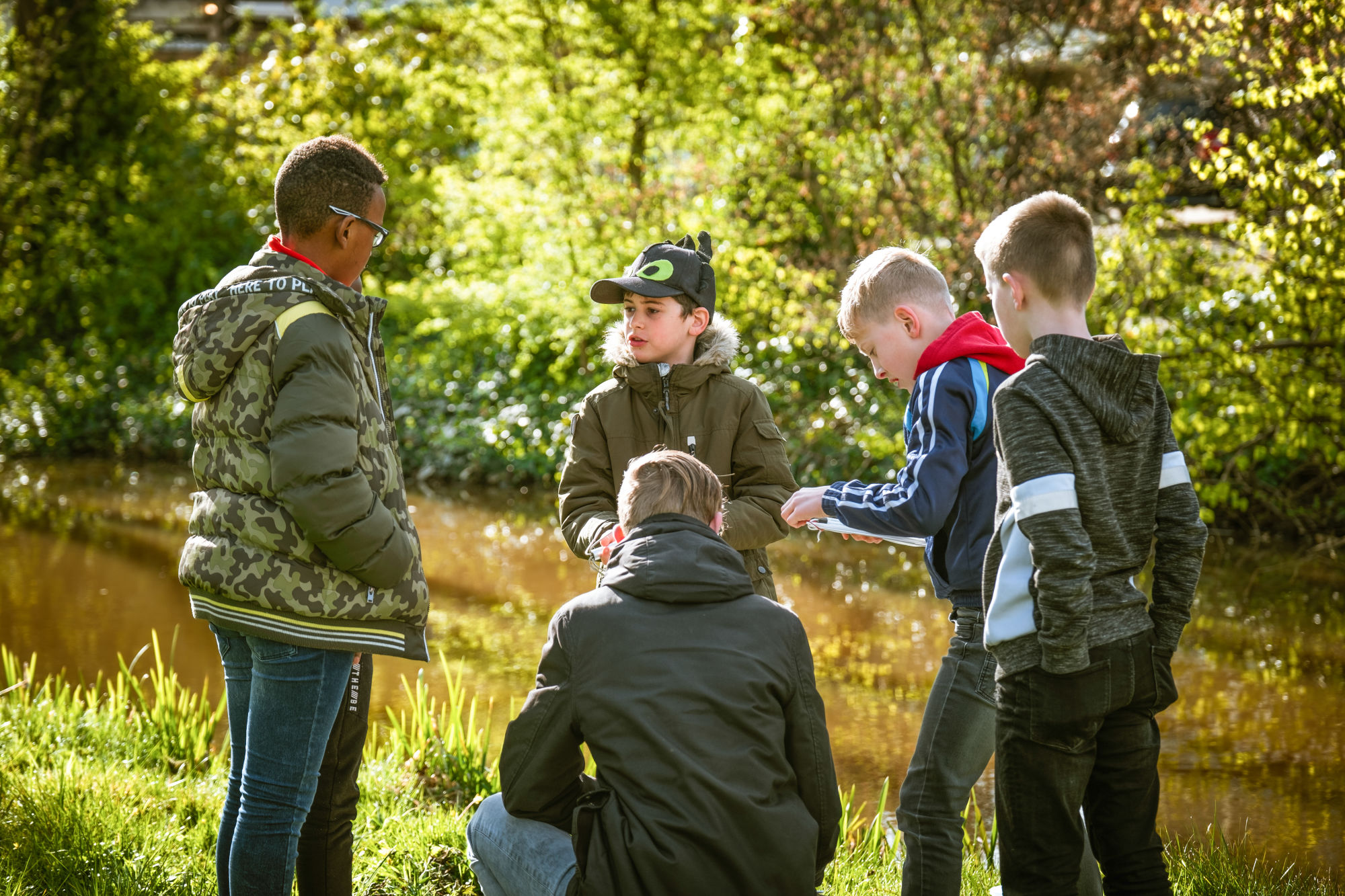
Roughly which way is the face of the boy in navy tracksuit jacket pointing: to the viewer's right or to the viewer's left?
to the viewer's left

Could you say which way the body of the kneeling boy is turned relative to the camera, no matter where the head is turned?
away from the camera

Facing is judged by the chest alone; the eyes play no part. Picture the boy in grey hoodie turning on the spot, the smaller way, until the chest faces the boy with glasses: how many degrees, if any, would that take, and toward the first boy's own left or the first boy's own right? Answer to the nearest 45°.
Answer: approximately 45° to the first boy's own left

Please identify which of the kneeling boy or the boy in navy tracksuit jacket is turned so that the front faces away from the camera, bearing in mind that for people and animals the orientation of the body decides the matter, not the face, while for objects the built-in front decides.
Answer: the kneeling boy

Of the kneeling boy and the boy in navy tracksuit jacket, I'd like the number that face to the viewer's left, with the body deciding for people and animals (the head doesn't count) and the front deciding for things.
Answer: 1

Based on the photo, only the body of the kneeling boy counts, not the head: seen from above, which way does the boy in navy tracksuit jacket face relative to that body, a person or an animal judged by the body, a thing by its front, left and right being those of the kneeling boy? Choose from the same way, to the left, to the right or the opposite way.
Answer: to the left

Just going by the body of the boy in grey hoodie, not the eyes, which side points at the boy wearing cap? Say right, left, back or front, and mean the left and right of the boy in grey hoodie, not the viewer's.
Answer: front

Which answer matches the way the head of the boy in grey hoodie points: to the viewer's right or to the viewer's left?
to the viewer's left

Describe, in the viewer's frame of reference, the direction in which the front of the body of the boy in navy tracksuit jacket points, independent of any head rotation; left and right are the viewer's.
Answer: facing to the left of the viewer

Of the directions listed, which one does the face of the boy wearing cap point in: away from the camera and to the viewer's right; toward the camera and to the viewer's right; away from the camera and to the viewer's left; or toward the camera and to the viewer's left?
toward the camera and to the viewer's left
